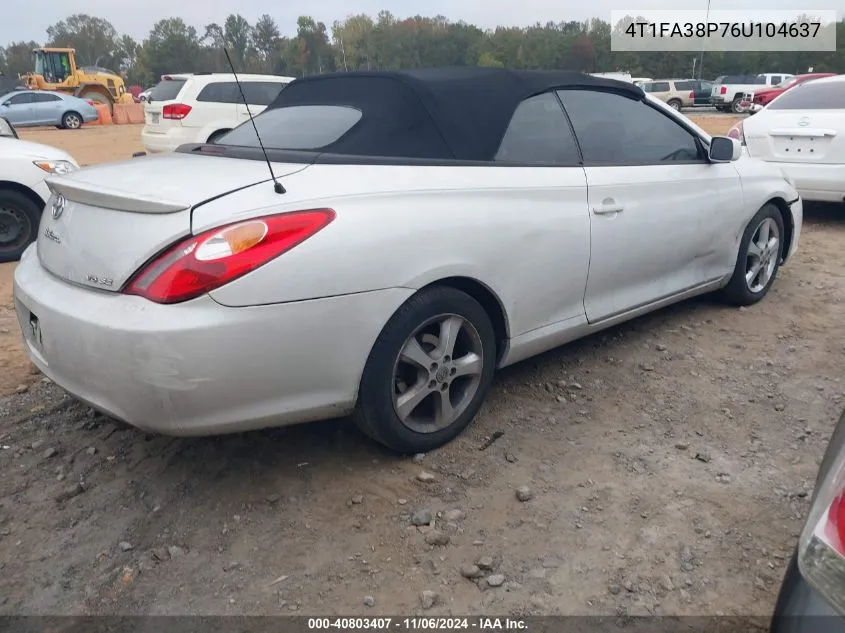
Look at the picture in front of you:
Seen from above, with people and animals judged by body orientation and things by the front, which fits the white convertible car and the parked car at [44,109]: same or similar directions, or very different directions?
very different directions

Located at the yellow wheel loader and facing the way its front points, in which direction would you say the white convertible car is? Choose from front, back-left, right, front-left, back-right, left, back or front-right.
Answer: left

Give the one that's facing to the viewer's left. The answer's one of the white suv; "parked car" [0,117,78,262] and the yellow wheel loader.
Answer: the yellow wheel loader

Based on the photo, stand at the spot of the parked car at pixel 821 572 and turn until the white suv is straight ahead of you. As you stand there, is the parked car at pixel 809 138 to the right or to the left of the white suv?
right

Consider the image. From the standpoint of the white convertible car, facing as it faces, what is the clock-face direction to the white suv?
The white suv is roughly at 10 o'clock from the white convertible car.

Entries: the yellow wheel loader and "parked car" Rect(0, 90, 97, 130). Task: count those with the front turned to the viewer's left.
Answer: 2

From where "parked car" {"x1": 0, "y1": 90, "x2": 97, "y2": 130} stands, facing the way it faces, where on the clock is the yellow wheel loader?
The yellow wheel loader is roughly at 3 o'clock from the parked car.

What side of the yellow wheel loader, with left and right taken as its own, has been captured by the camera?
left

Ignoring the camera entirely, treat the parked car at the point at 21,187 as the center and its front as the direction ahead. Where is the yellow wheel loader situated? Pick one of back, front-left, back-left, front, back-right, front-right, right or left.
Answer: left

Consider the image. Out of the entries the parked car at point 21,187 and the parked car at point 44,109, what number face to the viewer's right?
1

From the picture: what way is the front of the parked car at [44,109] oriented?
to the viewer's left

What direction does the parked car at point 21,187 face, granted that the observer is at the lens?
facing to the right of the viewer

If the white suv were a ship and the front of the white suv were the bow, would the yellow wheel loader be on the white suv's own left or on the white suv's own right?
on the white suv's own left

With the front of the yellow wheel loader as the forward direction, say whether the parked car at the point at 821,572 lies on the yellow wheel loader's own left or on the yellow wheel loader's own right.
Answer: on the yellow wheel loader's own left
